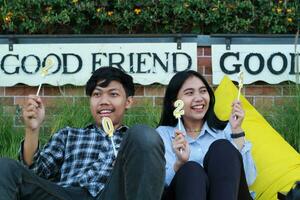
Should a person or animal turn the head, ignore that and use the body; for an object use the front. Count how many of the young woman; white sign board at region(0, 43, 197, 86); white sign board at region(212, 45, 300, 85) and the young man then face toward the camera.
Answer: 4

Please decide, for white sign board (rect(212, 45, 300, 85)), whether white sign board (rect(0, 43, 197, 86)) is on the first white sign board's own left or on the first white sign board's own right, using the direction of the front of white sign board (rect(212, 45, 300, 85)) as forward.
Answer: on the first white sign board's own right

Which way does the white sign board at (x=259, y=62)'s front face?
toward the camera

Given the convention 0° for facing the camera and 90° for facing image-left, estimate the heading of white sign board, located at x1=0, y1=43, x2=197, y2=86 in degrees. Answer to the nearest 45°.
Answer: approximately 0°

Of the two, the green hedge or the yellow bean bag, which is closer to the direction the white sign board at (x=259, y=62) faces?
the yellow bean bag

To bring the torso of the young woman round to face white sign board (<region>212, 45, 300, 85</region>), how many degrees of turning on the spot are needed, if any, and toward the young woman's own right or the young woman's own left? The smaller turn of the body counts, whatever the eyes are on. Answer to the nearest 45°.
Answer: approximately 180°

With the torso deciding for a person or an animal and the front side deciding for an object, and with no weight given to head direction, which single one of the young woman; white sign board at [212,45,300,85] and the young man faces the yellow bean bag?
the white sign board

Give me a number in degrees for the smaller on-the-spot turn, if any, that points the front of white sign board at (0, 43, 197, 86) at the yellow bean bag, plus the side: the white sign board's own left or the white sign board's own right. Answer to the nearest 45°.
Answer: approximately 45° to the white sign board's own left

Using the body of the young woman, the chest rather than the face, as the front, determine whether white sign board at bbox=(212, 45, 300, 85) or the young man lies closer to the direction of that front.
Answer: the young man

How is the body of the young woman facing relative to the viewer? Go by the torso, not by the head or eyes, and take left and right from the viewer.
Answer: facing the viewer

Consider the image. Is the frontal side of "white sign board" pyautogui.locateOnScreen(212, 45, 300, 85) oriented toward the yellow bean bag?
yes

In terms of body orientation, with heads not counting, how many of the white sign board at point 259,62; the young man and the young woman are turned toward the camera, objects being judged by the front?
3

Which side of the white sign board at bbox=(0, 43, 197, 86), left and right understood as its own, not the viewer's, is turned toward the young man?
front

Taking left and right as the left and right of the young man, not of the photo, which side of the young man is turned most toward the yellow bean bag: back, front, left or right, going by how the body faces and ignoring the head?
left
